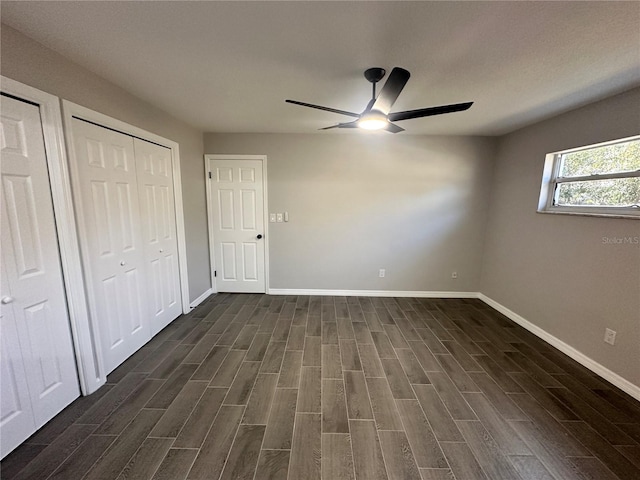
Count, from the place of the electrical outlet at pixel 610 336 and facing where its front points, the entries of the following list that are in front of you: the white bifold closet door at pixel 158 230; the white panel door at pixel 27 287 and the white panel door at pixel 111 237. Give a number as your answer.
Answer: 3

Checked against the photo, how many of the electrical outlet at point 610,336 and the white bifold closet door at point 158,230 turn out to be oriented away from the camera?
0

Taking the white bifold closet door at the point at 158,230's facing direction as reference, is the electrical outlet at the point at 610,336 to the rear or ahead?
ahead

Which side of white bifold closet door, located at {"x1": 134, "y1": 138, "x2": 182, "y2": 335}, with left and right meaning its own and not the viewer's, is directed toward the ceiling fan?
front

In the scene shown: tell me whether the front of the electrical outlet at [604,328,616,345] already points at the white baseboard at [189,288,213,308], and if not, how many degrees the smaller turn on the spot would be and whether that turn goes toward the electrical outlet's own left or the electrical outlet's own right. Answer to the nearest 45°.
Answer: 0° — it already faces it

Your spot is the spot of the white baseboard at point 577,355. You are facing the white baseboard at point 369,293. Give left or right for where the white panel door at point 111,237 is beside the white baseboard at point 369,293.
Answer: left

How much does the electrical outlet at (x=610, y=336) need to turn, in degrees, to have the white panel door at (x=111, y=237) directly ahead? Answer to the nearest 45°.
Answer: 0° — it already faces it

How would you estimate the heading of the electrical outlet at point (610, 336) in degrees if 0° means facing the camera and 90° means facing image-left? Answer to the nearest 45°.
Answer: approximately 45°

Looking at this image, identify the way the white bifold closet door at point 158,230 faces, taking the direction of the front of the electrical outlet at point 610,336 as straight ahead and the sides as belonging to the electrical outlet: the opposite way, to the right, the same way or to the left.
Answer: the opposite way

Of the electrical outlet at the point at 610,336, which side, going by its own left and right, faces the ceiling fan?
front

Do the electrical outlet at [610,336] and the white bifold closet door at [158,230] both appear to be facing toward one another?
yes

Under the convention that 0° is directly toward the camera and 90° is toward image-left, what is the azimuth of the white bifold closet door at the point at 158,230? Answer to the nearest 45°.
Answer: approximately 315°

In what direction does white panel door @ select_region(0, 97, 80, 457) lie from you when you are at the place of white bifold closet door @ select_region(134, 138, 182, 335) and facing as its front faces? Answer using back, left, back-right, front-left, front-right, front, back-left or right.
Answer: right
